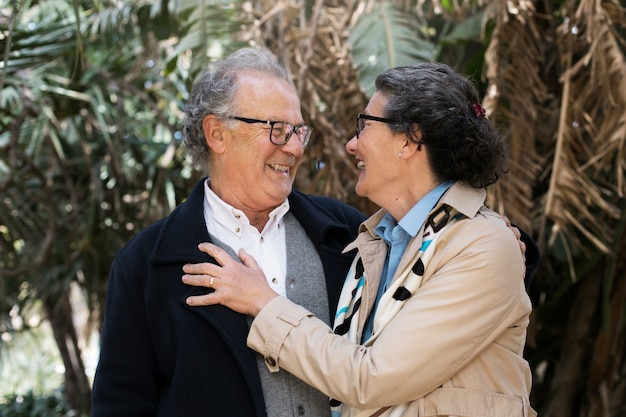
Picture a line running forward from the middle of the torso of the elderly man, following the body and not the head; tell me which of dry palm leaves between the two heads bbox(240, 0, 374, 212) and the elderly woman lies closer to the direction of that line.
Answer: the elderly woman

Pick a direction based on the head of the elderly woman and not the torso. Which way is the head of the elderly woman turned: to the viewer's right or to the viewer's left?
to the viewer's left

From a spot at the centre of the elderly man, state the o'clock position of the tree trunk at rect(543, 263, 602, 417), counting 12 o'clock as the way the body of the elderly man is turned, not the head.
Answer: The tree trunk is roughly at 9 o'clock from the elderly man.

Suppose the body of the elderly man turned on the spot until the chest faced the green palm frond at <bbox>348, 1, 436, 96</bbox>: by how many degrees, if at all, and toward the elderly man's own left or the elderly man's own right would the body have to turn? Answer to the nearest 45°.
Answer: approximately 135° to the elderly man's own left

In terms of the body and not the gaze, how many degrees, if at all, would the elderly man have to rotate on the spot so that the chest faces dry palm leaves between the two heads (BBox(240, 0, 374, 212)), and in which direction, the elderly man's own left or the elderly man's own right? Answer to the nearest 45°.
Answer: approximately 135° to the elderly man's own left

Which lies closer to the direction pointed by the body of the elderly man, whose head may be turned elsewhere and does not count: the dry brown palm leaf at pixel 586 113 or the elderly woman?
the elderly woman

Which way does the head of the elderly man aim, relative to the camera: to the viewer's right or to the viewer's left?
to the viewer's right

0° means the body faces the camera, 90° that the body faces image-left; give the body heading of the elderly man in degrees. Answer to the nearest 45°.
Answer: approximately 315°

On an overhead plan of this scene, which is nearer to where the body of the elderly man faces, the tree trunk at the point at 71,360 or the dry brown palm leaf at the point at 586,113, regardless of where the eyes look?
the dry brown palm leaf

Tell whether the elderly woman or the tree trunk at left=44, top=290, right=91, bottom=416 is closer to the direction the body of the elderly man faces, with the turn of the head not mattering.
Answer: the elderly woman
